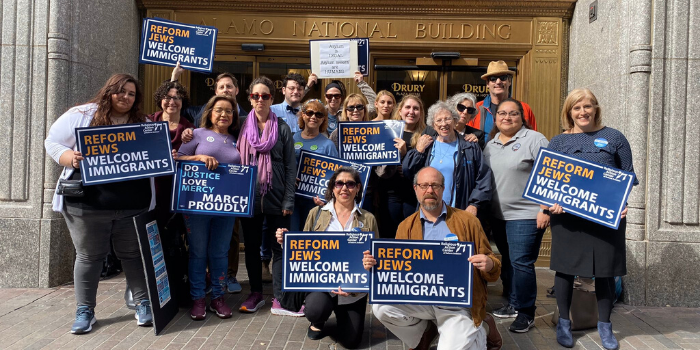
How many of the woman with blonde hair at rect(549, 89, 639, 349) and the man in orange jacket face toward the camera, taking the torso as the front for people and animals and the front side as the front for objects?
2

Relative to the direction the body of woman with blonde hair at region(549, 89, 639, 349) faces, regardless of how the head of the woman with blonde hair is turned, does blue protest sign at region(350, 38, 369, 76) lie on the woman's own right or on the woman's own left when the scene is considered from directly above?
on the woman's own right

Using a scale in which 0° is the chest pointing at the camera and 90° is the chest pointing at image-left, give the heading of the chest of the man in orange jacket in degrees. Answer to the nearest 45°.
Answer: approximately 0°
